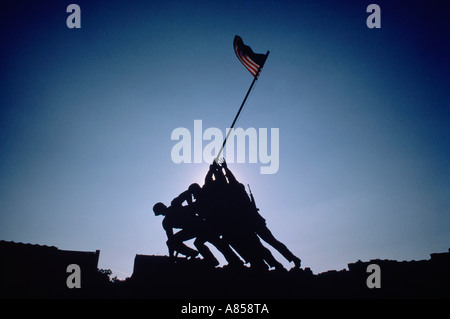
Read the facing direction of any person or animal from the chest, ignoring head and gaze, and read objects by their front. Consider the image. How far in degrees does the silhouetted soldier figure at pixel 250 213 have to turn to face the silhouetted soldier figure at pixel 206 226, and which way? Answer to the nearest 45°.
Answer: approximately 45° to its left

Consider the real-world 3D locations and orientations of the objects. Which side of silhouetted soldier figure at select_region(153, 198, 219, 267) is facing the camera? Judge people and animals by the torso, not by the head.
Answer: left

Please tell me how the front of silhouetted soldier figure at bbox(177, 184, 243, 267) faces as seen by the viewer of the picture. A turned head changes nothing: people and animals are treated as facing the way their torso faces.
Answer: facing to the left of the viewer

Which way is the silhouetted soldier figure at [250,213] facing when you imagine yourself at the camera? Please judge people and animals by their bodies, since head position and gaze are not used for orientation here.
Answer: facing to the left of the viewer
